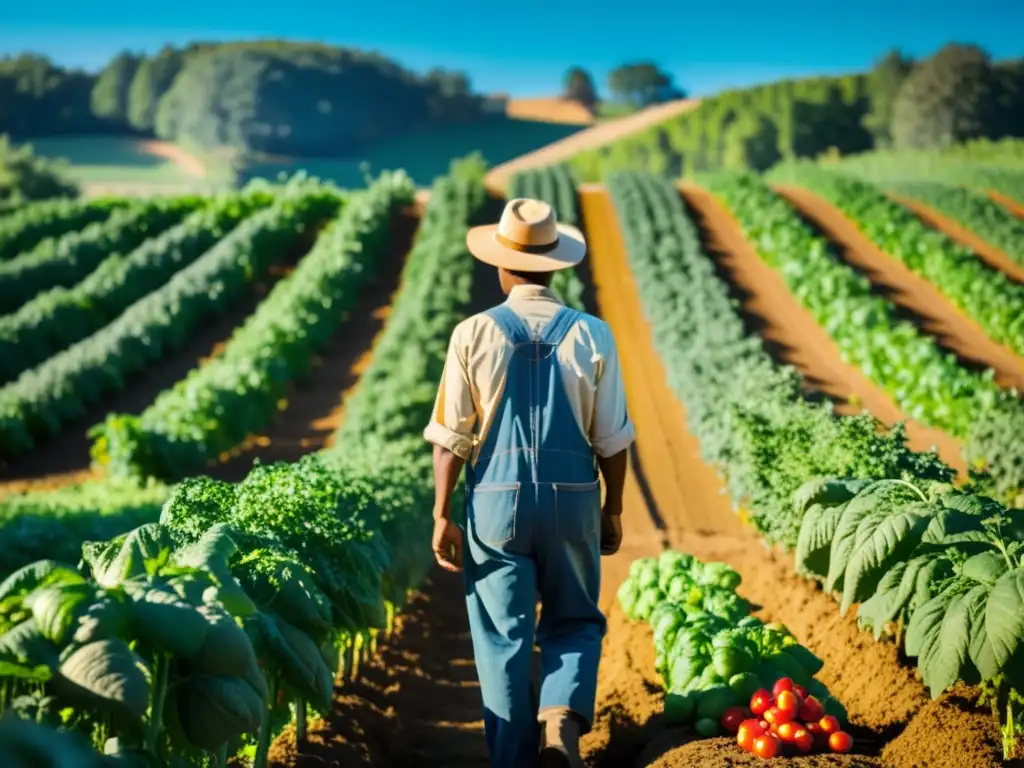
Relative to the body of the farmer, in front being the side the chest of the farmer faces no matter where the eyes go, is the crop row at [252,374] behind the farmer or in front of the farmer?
in front

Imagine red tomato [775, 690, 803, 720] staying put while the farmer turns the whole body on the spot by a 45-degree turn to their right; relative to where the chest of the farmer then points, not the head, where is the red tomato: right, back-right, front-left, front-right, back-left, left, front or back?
front-right

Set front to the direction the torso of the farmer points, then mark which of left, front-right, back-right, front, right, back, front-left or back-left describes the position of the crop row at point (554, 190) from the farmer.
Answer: front

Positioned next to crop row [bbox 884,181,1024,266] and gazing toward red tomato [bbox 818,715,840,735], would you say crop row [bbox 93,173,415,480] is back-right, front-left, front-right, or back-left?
front-right

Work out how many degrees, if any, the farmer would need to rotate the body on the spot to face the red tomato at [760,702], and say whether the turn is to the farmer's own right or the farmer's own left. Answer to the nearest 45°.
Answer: approximately 90° to the farmer's own right

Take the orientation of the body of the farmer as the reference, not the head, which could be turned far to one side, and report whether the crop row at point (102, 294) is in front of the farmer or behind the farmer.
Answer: in front

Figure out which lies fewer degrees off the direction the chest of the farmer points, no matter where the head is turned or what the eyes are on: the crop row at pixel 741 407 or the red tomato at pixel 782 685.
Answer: the crop row

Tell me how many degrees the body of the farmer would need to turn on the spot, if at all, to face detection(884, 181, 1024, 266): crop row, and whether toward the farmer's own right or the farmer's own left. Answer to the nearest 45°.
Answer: approximately 45° to the farmer's own right

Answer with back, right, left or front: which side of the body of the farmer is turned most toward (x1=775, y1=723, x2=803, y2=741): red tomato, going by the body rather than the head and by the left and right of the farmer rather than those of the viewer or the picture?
right

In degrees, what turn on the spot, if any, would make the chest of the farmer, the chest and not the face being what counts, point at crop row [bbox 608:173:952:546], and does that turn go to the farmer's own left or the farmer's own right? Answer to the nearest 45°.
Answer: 0° — they already face it

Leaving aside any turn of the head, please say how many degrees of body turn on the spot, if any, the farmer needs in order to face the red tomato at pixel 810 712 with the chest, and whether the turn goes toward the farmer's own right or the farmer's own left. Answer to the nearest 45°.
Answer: approximately 90° to the farmer's own right

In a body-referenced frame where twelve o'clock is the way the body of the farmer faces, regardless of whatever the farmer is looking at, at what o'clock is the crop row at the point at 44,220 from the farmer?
The crop row is roughly at 11 o'clock from the farmer.

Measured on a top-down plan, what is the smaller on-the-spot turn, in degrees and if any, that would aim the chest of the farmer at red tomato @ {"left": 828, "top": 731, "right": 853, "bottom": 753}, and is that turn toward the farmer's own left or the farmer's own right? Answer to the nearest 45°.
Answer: approximately 90° to the farmer's own right

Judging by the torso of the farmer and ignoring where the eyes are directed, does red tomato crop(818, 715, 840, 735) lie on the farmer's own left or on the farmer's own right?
on the farmer's own right

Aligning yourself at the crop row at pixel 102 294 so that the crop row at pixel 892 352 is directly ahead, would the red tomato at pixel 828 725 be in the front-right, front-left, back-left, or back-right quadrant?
front-right

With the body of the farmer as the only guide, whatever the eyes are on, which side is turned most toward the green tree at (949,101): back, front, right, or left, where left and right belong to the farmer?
front

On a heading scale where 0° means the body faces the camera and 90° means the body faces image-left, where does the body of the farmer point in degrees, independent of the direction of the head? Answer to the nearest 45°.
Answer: approximately 180°

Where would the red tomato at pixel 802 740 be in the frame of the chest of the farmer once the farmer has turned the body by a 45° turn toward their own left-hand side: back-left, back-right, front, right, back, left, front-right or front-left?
back-right

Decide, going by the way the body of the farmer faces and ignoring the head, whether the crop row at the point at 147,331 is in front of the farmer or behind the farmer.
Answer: in front
